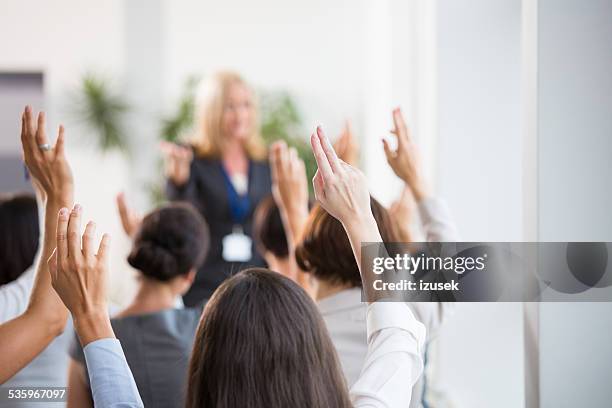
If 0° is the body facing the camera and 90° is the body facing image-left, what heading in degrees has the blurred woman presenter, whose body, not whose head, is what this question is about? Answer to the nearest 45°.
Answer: approximately 315°

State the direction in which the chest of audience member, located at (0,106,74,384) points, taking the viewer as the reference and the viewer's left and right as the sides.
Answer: facing away from the viewer

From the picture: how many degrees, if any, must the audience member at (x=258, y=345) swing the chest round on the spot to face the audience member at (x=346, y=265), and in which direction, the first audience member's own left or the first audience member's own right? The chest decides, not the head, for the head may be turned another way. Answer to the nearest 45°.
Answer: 0° — they already face them

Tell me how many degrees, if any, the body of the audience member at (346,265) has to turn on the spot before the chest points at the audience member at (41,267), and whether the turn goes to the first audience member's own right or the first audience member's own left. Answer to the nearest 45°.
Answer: approximately 135° to the first audience member's own left

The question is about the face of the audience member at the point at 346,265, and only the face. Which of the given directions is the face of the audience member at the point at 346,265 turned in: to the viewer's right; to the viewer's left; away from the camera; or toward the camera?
away from the camera

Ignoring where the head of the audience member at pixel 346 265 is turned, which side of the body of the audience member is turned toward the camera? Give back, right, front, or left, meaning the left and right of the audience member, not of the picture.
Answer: back

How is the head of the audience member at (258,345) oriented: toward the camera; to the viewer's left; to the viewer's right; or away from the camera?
away from the camera

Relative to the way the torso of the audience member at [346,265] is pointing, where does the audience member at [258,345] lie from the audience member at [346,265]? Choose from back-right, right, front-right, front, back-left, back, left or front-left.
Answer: back

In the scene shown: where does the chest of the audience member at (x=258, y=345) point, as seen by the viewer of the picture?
away from the camera

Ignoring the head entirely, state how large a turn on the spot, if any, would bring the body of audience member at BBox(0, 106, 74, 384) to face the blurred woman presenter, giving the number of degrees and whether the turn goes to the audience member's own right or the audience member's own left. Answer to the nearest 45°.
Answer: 0° — they already face them
